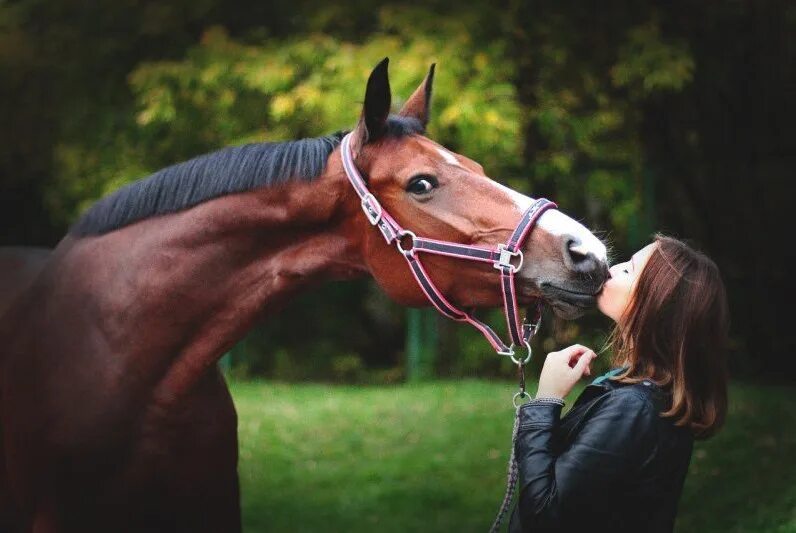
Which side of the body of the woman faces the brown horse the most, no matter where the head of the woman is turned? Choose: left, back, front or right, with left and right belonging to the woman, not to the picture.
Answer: front

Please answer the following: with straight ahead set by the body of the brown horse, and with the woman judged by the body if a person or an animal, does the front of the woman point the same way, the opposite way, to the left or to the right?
the opposite way

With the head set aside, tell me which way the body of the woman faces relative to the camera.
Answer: to the viewer's left

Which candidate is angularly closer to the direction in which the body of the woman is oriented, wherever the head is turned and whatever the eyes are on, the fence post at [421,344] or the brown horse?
the brown horse

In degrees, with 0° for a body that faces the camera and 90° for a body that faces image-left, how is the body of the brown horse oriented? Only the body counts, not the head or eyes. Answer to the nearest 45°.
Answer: approximately 270°

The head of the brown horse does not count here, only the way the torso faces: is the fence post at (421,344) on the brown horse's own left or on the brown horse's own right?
on the brown horse's own left

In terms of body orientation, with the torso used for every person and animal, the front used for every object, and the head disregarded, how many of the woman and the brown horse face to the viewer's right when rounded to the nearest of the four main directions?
1

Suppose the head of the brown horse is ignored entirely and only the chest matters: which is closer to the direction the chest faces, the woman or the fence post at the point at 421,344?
the woman

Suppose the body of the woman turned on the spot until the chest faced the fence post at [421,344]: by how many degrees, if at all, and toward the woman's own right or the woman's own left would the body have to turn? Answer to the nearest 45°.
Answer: approximately 90° to the woman's own right

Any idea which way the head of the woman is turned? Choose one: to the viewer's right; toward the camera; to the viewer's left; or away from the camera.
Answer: to the viewer's left
